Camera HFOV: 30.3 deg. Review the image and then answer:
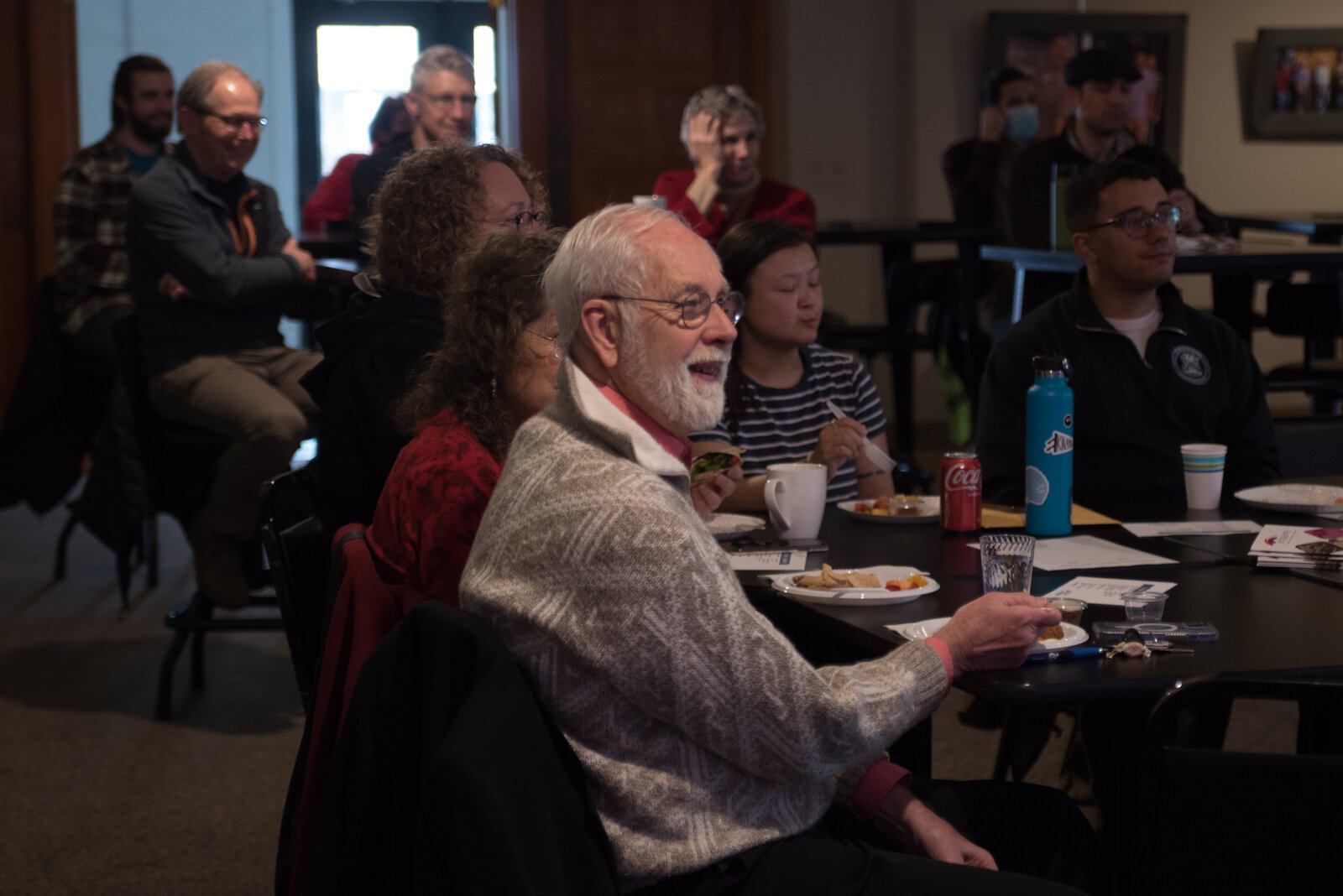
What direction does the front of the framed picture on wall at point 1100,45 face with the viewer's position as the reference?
facing the viewer

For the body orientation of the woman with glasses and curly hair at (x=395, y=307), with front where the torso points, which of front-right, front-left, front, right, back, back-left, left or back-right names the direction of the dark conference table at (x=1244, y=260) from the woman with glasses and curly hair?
front-left

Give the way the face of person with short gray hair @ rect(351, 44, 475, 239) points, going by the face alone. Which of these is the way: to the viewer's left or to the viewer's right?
to the viewer's right

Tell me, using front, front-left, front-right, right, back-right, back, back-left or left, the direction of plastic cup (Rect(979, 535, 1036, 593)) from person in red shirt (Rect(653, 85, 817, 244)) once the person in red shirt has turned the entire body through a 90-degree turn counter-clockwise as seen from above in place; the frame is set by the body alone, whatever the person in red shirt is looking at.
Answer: back-right

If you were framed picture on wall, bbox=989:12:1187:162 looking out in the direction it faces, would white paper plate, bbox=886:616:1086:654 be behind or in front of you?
in front

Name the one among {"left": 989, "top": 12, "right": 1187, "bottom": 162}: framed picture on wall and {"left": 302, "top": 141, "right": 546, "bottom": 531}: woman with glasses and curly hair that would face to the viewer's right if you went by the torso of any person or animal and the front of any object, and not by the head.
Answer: the woman with glasses and curly hair

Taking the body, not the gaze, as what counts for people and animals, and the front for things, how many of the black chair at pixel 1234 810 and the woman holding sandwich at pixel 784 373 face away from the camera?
1

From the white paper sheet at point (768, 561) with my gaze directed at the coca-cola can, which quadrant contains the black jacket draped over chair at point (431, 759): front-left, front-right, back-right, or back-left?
back-right

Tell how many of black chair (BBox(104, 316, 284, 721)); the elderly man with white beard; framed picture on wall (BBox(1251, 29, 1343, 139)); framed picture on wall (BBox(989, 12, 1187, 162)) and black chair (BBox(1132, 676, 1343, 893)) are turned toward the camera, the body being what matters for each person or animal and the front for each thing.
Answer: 2

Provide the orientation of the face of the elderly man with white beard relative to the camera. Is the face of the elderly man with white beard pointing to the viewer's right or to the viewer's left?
to the viewer's right

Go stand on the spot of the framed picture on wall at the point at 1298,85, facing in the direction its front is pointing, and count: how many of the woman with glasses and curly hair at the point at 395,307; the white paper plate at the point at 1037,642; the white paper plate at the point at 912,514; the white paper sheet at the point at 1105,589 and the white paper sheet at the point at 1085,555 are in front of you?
5

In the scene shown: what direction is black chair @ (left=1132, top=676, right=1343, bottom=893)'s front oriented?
away from the camera

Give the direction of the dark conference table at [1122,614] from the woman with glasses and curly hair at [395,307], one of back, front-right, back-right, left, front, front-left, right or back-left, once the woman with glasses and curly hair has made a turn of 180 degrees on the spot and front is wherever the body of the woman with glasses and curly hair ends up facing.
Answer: back-left

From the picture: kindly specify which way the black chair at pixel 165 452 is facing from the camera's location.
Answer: facing to the right of the viewer

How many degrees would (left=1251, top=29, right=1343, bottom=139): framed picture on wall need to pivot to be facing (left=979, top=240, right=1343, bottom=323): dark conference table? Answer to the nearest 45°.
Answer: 0° — it already faces it
